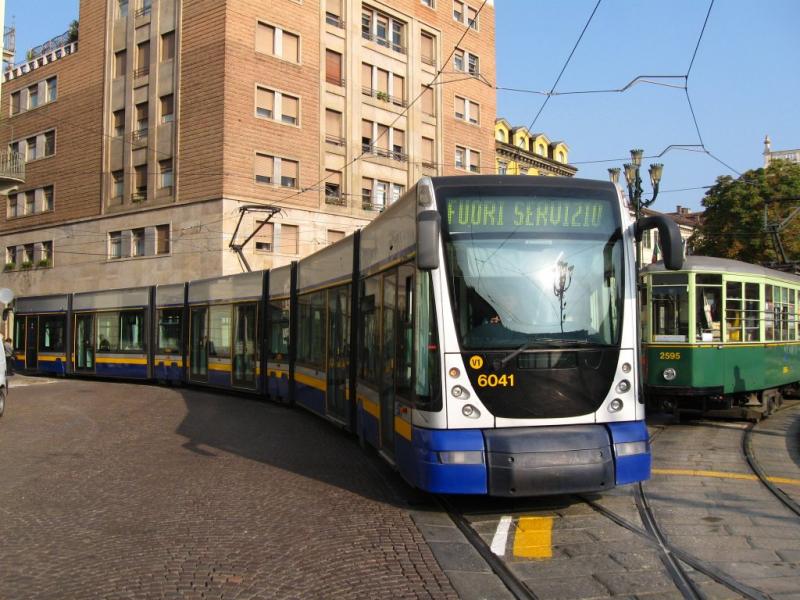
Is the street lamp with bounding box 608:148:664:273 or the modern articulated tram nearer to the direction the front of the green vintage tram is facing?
the modern articulated tram

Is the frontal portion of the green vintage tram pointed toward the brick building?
no

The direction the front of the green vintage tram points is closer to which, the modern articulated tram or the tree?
the modern articulated tram

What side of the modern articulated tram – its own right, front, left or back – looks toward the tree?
left

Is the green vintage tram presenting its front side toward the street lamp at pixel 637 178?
no

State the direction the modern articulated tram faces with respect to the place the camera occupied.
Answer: facing the viewer and to the right of the viewer

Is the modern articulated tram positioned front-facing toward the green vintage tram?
no

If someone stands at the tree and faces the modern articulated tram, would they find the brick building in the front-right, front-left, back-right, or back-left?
front-right

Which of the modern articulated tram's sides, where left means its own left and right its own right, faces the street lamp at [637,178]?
left

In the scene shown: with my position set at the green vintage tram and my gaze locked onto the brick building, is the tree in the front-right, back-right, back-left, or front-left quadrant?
front-right

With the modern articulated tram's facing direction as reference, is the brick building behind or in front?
behind

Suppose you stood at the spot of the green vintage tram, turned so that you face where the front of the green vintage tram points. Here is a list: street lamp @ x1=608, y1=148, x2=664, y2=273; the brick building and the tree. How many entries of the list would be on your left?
0

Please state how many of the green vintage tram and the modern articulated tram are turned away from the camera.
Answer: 0
